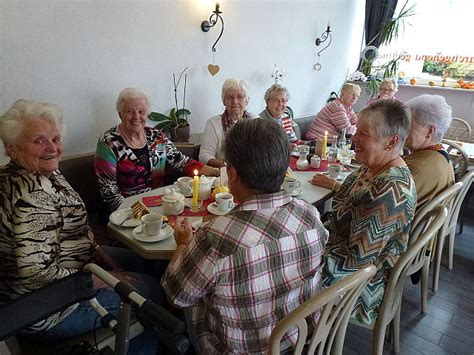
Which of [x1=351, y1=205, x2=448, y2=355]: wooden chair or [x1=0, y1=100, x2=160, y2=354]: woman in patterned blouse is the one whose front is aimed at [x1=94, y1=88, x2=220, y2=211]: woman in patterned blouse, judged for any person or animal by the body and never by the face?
the wooden chair

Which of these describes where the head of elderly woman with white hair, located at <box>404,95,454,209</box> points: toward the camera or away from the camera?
away from the camera

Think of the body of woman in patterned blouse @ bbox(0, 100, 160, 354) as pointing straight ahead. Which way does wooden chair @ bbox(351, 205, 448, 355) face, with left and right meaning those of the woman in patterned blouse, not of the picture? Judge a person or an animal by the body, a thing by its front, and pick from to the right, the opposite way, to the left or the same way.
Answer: the opposite way

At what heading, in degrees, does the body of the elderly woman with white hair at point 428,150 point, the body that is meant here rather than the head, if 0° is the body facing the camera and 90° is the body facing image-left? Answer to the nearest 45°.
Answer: approximately 135°

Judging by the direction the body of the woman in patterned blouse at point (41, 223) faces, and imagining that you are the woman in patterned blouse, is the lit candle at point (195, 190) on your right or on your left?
on your left

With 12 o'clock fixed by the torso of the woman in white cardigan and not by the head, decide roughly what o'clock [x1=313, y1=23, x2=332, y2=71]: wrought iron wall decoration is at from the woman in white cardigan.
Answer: The wrought iron wall decoration is roughly at 7 o'clock from the woman in white cardigan.

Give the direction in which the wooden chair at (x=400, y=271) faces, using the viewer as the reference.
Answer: facing to the left of the viewer
